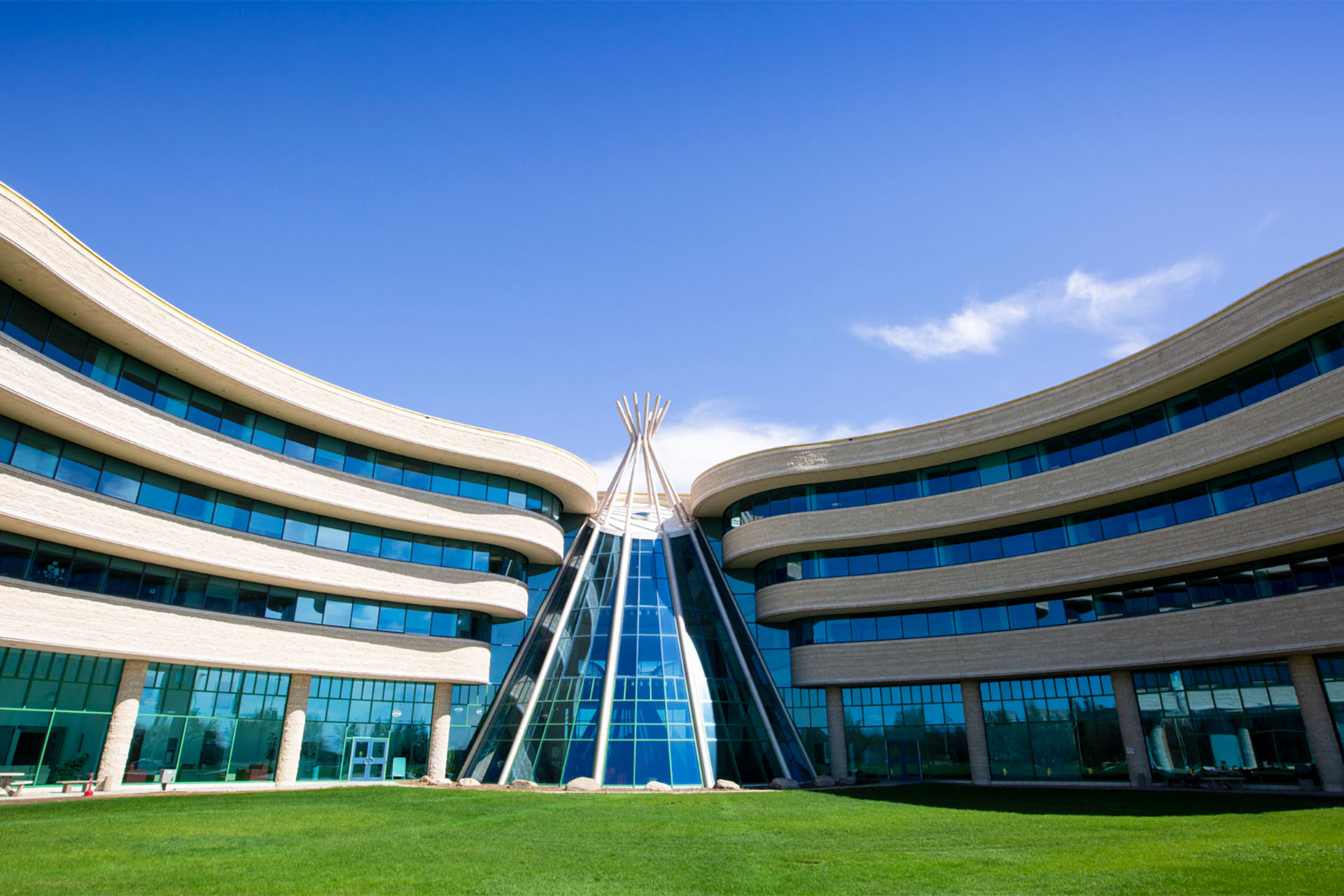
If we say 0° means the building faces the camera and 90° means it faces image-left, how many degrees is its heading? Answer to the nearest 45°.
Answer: approximately 0°

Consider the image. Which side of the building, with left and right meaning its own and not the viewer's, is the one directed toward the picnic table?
right
